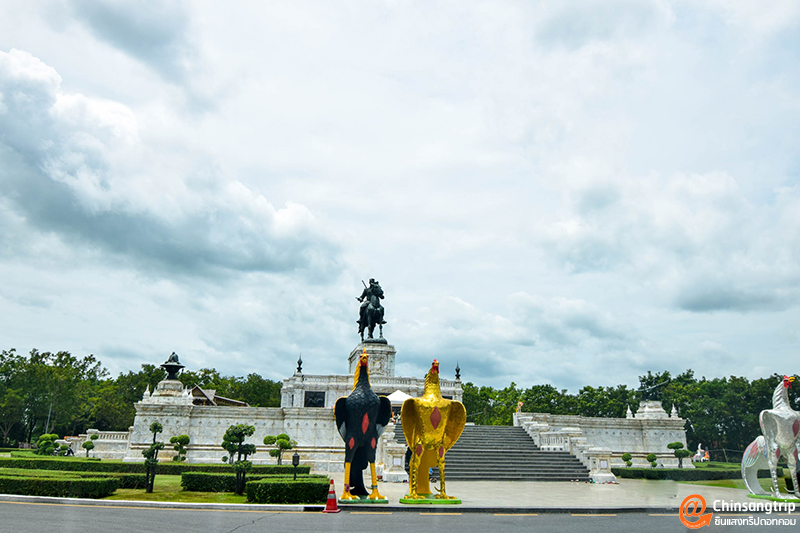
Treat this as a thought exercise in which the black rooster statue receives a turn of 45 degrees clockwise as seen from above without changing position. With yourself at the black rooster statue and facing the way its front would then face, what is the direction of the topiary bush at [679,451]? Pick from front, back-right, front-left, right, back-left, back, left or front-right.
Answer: back

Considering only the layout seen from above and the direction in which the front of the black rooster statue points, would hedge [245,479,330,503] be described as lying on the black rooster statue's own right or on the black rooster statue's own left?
on the black rooster statue's own right

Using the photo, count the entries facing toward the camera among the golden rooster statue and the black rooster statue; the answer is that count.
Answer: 2

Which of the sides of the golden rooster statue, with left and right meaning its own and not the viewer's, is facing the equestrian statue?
back

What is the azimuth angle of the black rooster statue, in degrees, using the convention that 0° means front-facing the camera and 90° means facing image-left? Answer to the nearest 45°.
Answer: approximately 0°

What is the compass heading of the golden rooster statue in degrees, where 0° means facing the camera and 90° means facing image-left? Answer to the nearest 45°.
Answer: approximately 0°

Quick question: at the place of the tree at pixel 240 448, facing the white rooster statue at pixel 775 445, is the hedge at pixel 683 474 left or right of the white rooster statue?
left
